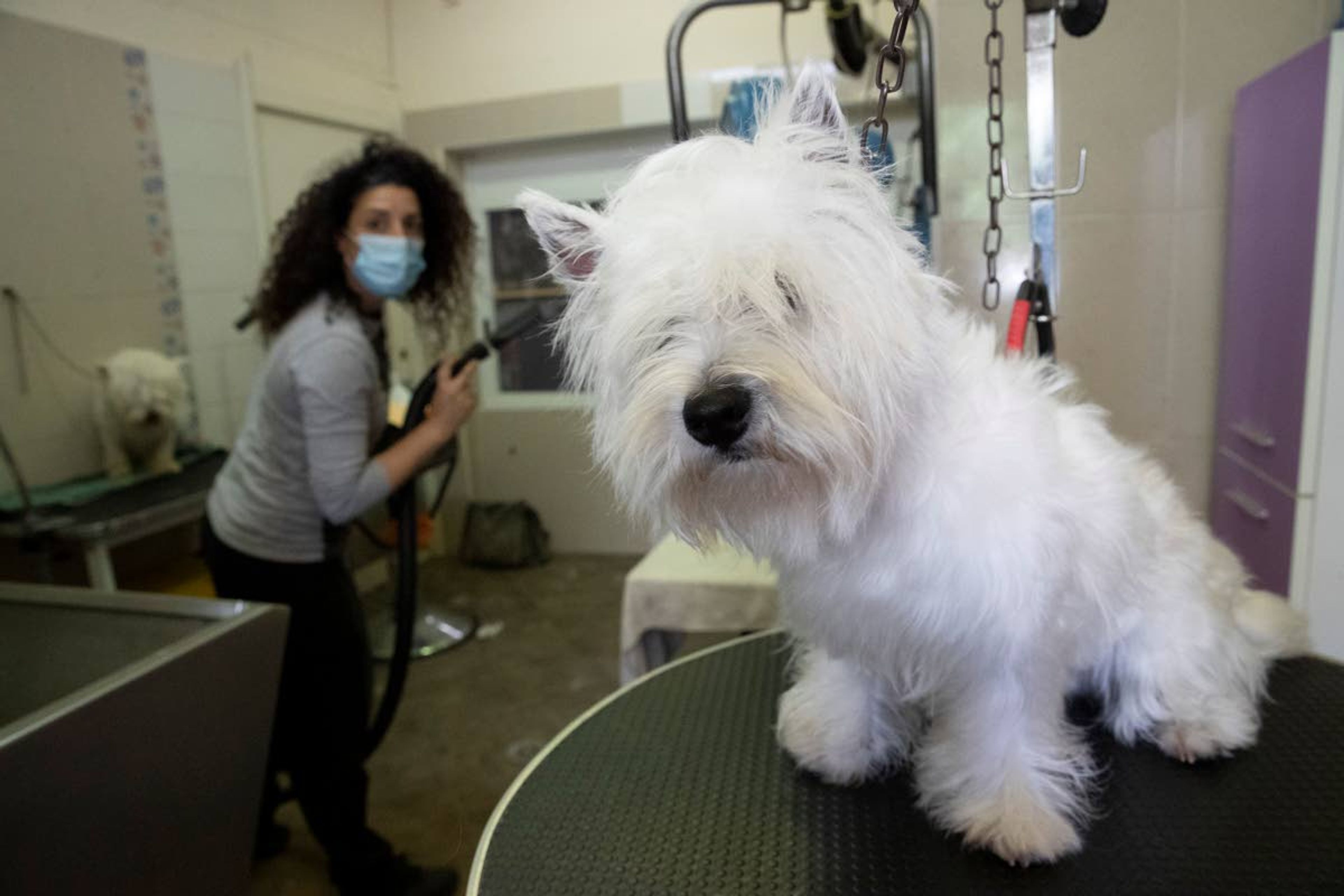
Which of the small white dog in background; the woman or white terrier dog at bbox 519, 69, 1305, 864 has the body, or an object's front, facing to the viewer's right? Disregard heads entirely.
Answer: the woman

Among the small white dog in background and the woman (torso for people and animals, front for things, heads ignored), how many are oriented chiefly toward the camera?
1

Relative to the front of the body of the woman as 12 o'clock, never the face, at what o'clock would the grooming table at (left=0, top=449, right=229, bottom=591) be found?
The grooming table is roughly at 8 o'clock from the woman.

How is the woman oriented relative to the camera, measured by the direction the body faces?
to the viewer's right

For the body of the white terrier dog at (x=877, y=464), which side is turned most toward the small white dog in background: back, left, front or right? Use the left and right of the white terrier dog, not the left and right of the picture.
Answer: right

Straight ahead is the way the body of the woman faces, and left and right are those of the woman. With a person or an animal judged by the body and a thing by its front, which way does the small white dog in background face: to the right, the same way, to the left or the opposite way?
to the right

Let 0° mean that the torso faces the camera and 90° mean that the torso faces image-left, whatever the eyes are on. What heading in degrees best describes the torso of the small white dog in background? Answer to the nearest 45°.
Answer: approximately 0°
